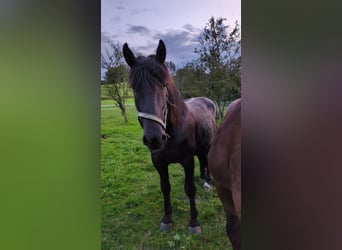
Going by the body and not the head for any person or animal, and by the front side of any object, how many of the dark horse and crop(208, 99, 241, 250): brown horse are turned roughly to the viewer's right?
1

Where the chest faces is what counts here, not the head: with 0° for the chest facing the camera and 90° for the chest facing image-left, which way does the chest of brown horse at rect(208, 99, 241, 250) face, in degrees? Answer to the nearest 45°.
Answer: approximately 270°

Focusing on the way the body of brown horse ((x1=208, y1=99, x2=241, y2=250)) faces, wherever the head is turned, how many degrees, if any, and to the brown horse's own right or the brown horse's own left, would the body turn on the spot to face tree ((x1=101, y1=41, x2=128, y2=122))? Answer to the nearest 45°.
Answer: approximately 45° to the brown horse's own left

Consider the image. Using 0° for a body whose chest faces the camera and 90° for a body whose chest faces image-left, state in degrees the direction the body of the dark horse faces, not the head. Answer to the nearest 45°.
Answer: approximately 45°

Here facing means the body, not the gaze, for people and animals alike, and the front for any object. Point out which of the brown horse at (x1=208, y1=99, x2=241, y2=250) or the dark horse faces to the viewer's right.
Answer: the brown horse
